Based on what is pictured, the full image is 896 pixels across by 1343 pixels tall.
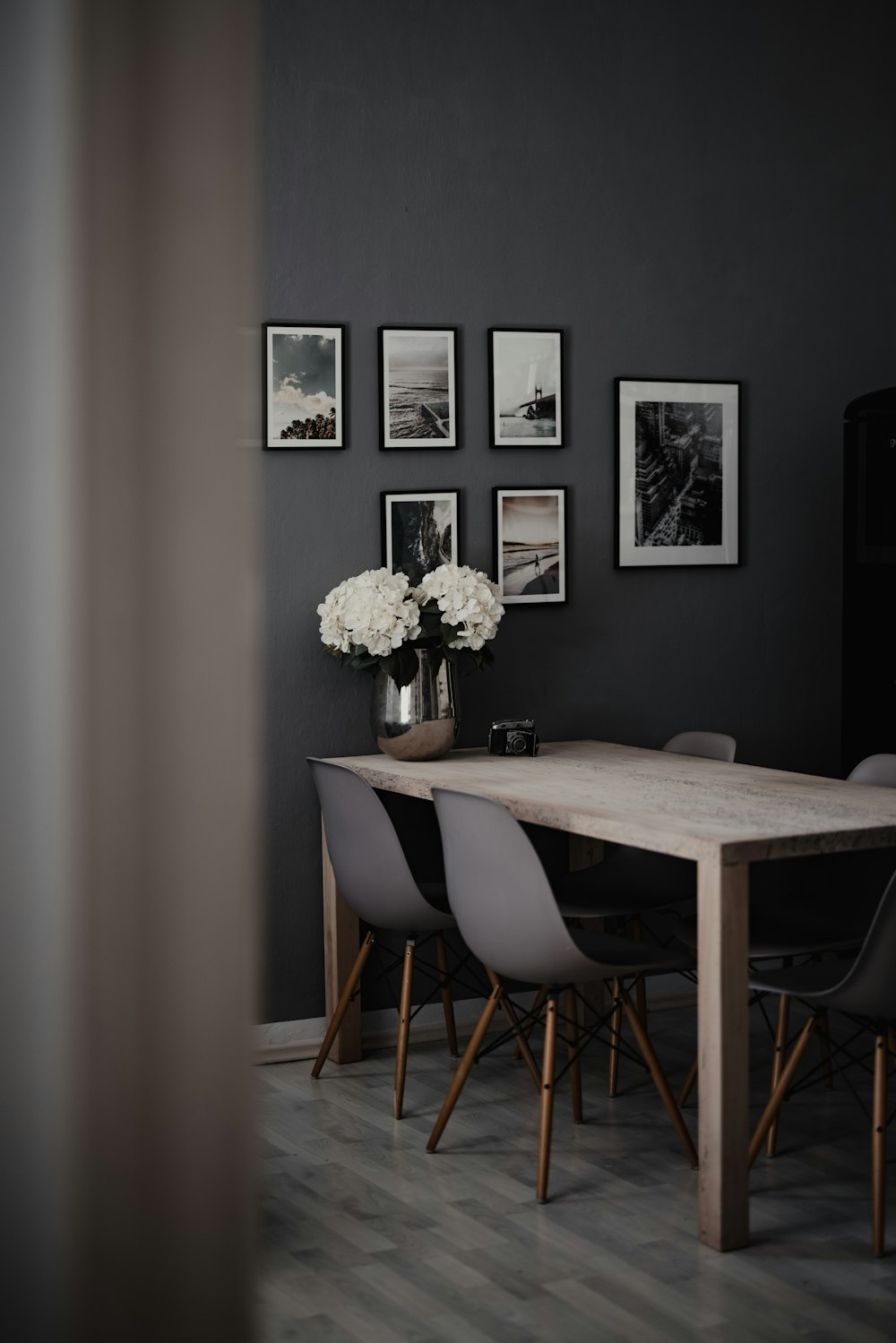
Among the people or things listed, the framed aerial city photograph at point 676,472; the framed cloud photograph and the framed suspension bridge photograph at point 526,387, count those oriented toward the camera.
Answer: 3

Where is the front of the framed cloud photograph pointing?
toward the camera

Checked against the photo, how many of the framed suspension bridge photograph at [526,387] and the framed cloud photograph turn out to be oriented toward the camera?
2

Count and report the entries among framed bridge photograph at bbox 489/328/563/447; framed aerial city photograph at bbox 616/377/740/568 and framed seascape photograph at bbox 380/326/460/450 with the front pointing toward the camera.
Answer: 3

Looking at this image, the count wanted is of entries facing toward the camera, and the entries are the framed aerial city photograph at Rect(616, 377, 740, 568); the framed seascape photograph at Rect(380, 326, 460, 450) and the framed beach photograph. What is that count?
3

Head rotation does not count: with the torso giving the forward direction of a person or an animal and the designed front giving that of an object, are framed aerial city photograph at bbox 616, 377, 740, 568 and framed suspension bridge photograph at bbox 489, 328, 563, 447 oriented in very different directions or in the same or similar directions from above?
same or similar directions

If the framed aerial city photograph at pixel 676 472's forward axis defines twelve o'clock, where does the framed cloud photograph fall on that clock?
The framed cloud photograph is roughly at 2 o'clock from the framed aerial city photograph.

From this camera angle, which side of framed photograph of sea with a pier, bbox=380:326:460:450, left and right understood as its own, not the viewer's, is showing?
front

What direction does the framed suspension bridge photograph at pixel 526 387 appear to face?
toward the camera
